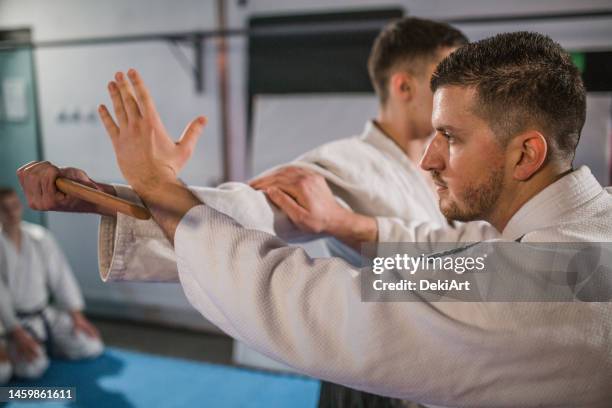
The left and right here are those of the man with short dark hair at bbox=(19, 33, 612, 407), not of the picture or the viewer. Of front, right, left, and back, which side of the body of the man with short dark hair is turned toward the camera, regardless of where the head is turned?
left

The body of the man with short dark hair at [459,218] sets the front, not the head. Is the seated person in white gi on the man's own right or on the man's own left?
on the man's own right

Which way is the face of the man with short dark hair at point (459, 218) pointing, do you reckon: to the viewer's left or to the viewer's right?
to the viewer's left
